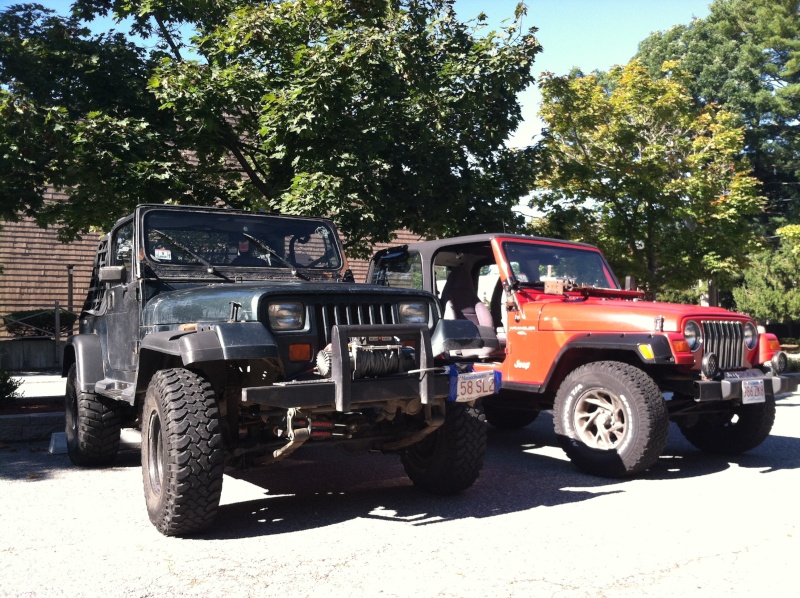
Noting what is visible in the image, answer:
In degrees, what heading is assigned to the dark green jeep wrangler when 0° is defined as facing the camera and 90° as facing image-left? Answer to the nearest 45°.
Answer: approximately 315°

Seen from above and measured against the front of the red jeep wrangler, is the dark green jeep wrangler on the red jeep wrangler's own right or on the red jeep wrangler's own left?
on the red jeep wrangler's own right

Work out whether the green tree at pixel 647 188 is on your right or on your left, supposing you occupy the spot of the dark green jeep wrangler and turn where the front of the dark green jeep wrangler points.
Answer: on your left

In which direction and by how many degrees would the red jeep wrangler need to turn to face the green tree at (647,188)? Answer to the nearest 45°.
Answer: approximately 135° to its left

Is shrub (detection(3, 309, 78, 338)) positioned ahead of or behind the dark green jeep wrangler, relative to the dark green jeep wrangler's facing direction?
behind

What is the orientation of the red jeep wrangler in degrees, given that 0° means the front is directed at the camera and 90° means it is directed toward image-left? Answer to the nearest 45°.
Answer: approximately 315°

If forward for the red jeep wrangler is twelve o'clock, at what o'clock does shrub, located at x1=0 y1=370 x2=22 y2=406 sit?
The shrub is roughly at 5 o'clock from the red jeep wrangler.

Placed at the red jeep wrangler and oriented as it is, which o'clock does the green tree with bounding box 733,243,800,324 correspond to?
The green tree is roughly at 8 o'clock from the red jeep wrangler.

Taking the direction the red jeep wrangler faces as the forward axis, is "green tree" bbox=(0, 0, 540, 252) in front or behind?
behind
